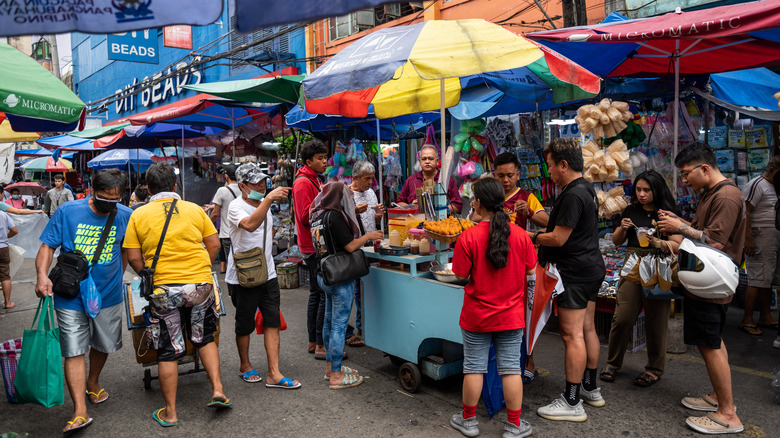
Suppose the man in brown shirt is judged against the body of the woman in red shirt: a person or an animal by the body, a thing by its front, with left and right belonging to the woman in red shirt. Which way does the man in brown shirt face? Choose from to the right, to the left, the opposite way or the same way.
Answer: to the left

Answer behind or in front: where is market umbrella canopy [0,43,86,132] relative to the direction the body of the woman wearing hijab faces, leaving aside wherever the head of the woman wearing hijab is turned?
behind

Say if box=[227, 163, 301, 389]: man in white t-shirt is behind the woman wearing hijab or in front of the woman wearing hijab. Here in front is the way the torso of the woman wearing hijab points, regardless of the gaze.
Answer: behind

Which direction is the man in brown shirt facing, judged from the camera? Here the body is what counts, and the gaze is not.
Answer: to the viewer's left

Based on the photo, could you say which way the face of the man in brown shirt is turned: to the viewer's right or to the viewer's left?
to the viewer's left

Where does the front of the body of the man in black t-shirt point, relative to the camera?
to the viewer's left

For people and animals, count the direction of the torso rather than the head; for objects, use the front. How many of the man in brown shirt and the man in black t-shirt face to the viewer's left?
2

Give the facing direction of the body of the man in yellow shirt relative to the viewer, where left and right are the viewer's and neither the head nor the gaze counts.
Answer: facing away from the viewer

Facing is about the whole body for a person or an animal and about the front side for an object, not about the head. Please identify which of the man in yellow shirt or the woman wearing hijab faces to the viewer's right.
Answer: the woman wearing hijab

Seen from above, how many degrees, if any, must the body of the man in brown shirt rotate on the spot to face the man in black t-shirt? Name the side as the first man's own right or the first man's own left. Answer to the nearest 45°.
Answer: approximately 45° to the first man's own left

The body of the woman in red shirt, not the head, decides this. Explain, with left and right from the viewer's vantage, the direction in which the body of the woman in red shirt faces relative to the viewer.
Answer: facing away from the viewer
